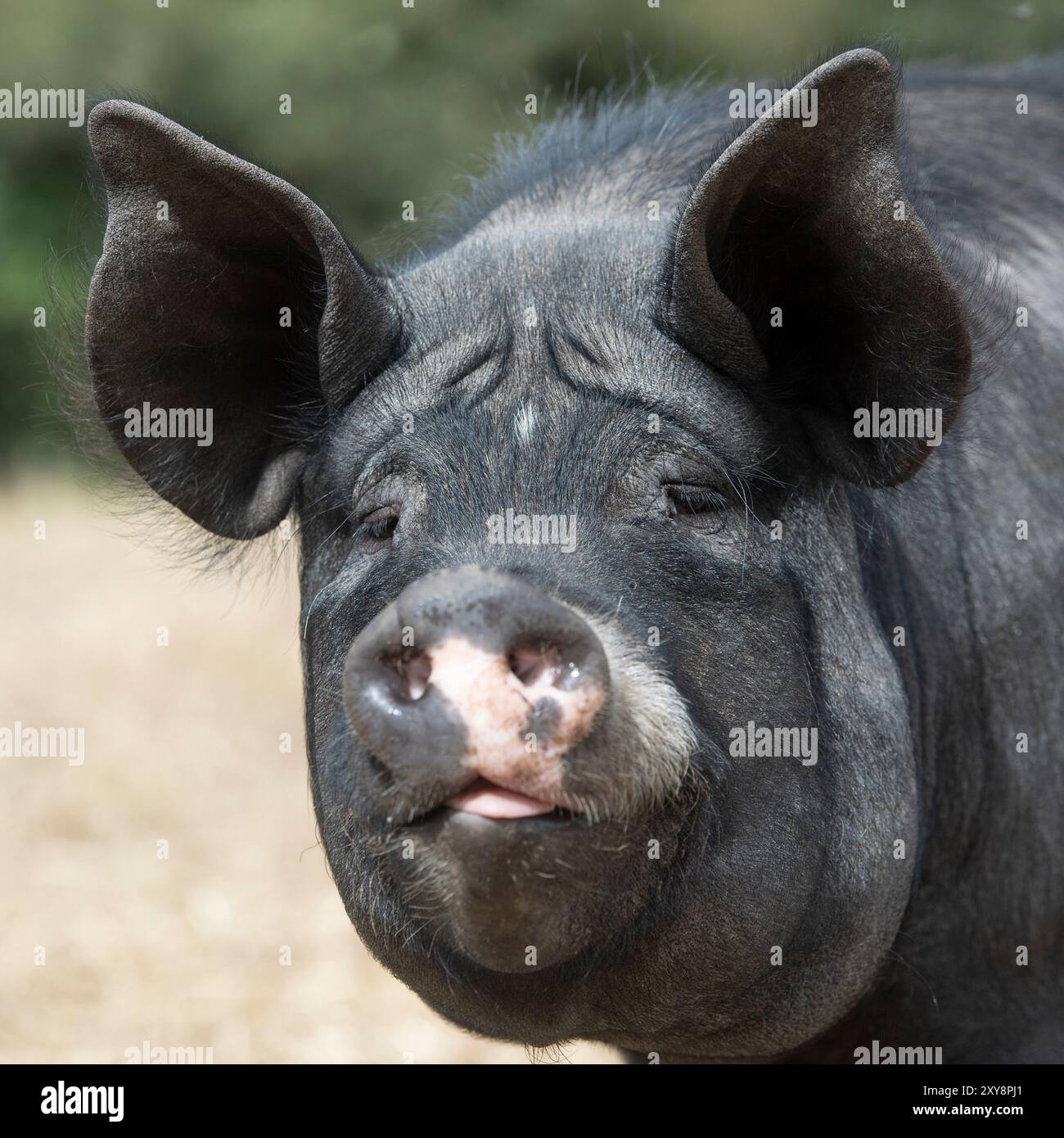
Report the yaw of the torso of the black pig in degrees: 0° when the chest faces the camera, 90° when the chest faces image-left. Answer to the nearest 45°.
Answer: approximately 45°
